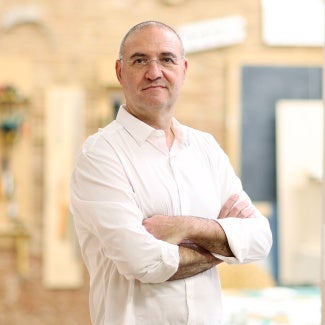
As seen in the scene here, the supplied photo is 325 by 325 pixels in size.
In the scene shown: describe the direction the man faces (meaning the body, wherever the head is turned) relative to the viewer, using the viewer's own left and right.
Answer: facing the viewer and to the right of the viewer

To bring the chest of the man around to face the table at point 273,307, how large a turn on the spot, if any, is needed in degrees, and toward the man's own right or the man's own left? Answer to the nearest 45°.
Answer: approximately 90° to the man's own left
